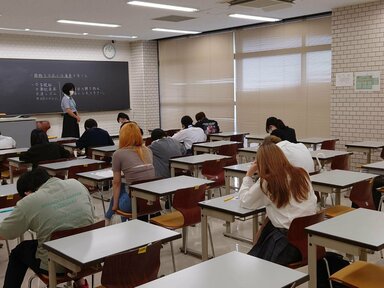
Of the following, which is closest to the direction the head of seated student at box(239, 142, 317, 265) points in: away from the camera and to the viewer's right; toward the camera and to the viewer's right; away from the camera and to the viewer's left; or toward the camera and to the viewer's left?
away from the camera and to the viewer's left

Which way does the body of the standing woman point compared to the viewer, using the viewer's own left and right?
facing the viewer and to the right of the viewer

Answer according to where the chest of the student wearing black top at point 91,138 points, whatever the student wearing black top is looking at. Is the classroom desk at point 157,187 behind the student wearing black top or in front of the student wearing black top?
behind

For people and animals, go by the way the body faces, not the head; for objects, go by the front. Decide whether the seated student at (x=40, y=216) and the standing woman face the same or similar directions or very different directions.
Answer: very different directions

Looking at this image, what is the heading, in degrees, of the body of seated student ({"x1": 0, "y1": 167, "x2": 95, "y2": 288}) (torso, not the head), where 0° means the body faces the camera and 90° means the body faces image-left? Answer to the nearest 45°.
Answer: approximately 135°

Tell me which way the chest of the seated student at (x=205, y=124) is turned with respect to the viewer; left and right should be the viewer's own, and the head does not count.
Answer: facing away from the viewer and to the left of the viewer

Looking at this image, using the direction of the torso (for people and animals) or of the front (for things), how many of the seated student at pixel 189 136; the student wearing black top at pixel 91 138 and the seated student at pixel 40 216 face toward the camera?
0

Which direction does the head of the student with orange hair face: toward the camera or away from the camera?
away from the camera

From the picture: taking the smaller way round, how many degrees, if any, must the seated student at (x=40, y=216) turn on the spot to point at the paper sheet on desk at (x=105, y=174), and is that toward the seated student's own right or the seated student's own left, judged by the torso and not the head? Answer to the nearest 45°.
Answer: approximately 45° to the seated student's own right

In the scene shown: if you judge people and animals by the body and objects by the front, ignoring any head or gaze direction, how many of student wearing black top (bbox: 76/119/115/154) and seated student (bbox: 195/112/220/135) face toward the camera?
0

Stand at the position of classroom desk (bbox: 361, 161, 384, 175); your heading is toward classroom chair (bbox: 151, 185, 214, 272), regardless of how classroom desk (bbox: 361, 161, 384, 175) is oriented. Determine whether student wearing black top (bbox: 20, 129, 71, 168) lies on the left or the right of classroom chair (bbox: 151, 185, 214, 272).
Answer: right

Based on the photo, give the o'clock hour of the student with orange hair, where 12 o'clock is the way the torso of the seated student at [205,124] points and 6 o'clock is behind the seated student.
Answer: The student with orange hair is roughly at 8 o'clock from the seated student.

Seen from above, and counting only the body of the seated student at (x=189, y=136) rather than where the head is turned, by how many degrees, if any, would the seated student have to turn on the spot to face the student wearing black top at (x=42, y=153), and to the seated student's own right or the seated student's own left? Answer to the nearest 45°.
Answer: approximately 90° to the seated student's own left

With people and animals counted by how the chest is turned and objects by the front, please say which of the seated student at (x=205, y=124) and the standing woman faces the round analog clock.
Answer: the seated student
